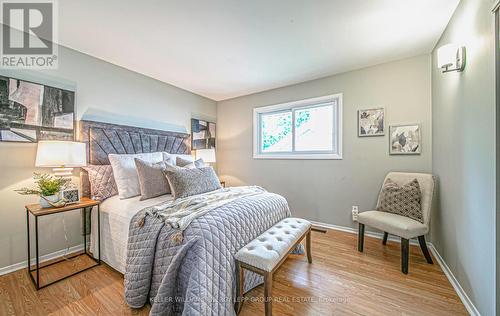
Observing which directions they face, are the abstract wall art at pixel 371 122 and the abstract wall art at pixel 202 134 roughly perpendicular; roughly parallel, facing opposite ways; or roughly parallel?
roughly perpendicular

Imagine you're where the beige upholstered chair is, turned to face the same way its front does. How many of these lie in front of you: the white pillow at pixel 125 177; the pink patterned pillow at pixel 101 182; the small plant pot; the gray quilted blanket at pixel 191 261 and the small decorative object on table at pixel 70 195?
5

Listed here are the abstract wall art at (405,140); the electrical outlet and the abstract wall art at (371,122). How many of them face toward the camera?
3

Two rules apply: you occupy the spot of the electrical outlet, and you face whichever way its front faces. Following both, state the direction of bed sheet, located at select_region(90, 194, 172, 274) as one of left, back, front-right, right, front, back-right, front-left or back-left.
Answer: front-right

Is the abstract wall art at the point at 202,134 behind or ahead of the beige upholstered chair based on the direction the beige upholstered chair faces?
ahead

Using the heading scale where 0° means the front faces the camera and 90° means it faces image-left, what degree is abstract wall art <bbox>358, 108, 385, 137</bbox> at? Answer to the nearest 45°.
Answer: approximately 0°

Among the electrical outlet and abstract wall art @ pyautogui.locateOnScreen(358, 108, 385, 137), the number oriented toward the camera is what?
2

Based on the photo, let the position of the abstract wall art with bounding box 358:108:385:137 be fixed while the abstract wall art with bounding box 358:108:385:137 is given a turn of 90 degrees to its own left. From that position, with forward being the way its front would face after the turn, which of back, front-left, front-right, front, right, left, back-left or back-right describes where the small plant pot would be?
back-right

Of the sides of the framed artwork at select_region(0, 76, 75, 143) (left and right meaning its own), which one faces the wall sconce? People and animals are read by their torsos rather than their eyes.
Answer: front

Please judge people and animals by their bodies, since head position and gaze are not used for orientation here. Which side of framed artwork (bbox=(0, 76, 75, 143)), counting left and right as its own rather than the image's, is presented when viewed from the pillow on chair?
front

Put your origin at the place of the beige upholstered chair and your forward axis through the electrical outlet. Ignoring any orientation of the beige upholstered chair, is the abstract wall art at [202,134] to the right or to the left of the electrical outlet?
left
